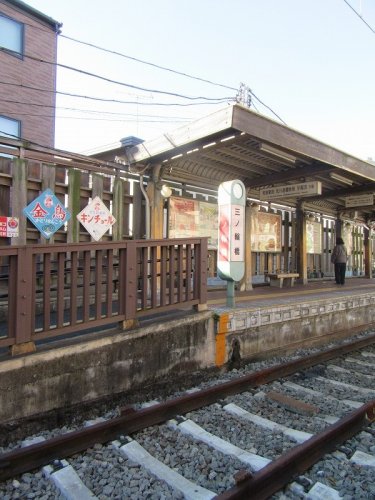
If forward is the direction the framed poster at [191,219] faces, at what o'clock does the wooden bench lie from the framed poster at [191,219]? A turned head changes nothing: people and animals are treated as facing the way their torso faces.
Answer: The wooden bench is roughly at 9 o'clock from the framed poster.

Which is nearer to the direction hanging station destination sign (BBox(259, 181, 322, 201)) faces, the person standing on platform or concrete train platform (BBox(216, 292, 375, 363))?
the concrete train platform

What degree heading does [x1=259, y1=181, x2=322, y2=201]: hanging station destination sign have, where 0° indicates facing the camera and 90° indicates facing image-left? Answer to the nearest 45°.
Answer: approximately 45°

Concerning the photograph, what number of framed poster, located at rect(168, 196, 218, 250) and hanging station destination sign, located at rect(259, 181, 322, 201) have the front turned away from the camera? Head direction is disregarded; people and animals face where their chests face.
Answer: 0

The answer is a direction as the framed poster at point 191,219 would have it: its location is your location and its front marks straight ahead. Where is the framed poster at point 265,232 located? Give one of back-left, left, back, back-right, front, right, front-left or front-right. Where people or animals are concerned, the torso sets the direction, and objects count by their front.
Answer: left

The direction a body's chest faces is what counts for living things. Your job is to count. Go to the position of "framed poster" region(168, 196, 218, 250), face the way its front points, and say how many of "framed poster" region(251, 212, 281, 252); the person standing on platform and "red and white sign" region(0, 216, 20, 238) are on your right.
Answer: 1

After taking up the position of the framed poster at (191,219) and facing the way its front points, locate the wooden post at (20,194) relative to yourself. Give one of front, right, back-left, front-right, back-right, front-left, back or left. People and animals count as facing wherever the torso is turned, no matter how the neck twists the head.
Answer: right

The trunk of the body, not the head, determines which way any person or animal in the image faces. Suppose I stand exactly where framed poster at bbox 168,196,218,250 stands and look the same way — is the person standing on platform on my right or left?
on my left

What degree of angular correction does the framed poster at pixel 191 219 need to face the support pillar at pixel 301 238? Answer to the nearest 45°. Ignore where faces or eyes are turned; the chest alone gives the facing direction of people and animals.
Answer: approximately 90° to its left

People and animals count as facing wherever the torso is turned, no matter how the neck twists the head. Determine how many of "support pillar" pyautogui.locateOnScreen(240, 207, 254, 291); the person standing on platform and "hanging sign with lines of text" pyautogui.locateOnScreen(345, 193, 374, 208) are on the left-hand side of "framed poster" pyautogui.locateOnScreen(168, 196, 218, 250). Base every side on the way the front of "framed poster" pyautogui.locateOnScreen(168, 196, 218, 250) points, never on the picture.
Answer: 3

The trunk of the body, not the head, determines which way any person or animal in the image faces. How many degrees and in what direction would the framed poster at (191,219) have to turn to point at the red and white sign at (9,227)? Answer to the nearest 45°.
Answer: approximately 90° to its right
